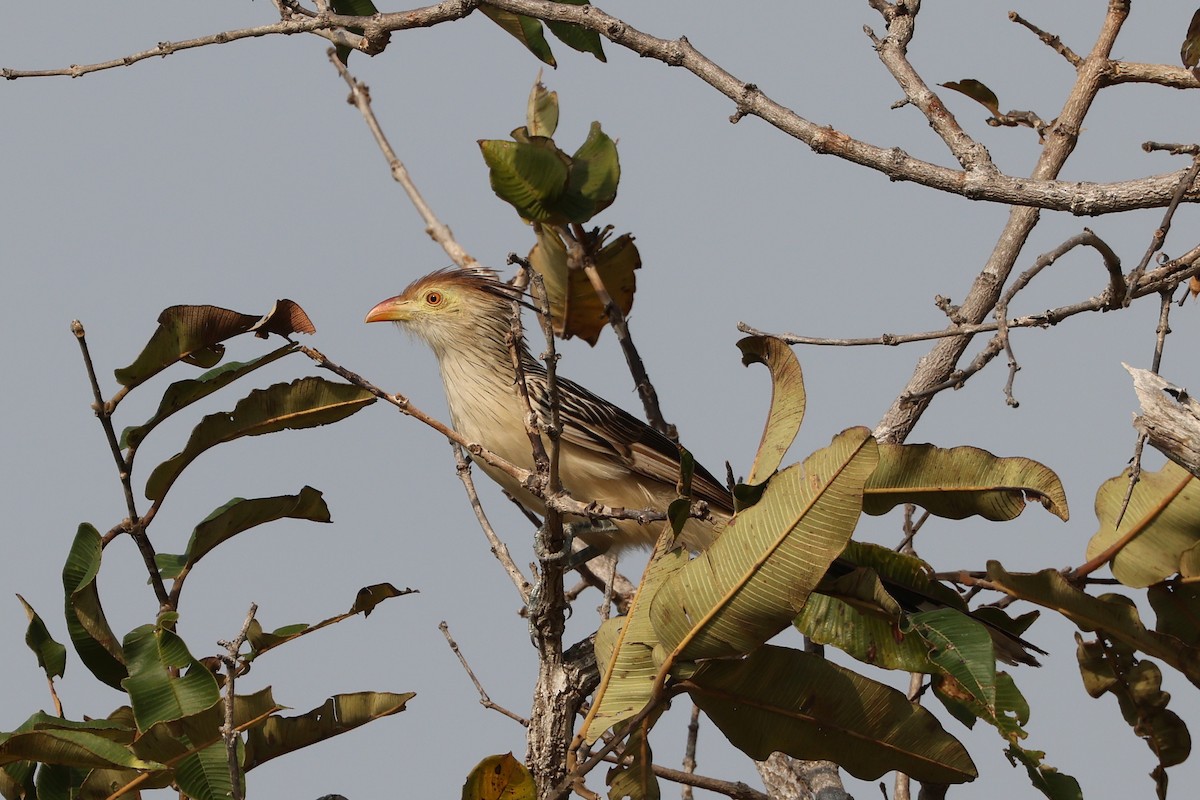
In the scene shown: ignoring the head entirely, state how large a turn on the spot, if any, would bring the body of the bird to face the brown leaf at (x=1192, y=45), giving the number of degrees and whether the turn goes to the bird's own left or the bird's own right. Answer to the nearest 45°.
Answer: approximately 135° to the bird's own left

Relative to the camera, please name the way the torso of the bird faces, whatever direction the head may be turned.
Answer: to the viewer's left

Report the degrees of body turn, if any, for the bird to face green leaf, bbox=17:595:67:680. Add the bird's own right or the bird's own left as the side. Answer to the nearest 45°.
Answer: approximately 45° to the bird's own left

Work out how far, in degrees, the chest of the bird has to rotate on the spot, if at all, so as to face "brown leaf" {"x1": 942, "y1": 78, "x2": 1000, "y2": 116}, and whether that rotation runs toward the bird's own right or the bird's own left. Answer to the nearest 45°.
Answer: approximately 135° to the bird's own left
